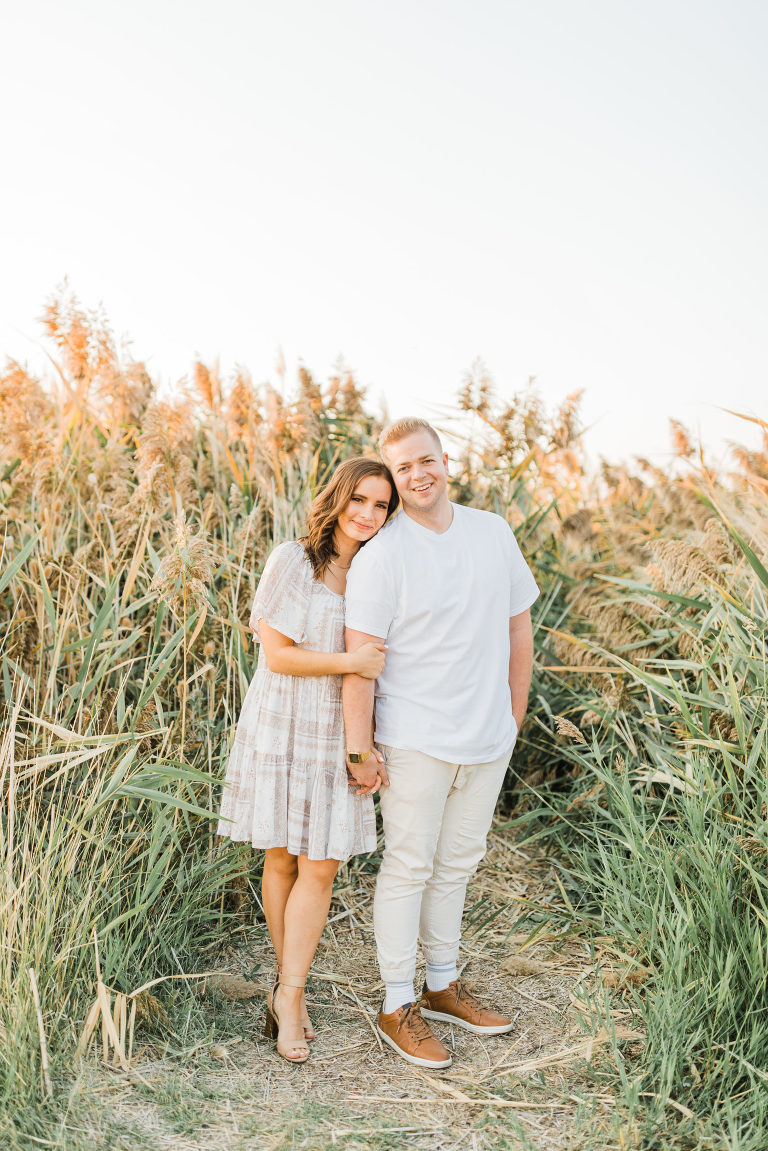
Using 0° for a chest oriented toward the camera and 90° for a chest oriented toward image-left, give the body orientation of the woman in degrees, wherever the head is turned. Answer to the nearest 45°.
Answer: approximately 315°
